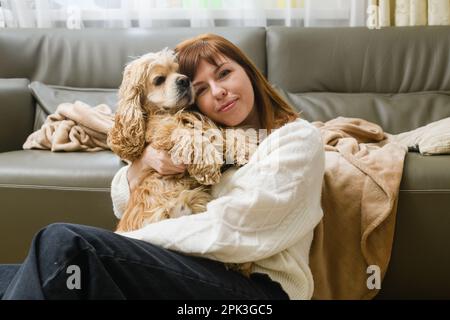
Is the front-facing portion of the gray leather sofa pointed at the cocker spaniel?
yes

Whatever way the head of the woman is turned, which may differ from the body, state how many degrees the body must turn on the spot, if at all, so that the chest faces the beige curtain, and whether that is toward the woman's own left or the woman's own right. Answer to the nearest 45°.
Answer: approximately 135° to the woman's own right

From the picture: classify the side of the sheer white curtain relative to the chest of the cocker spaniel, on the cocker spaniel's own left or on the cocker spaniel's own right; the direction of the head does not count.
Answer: on the cocker spaniel's own left
